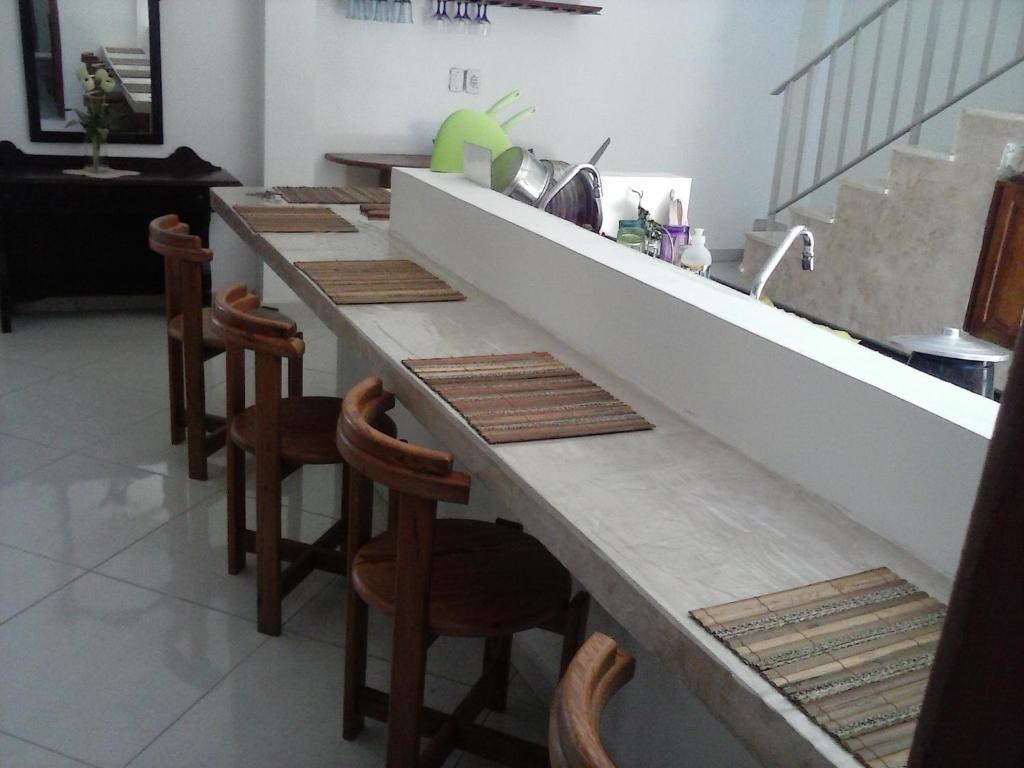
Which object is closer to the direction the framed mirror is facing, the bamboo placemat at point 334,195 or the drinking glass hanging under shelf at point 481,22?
the bamboo placemat

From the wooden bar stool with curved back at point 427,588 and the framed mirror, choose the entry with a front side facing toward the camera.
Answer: the framed mirror

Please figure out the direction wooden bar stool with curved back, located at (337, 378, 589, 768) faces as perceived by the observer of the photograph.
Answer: facing away from the viewer and to the right of the viewer

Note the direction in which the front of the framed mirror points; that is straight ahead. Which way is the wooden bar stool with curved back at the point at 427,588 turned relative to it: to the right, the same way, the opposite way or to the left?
to the left

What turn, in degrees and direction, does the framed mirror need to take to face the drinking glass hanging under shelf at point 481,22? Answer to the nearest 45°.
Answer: approximately 90° to its left

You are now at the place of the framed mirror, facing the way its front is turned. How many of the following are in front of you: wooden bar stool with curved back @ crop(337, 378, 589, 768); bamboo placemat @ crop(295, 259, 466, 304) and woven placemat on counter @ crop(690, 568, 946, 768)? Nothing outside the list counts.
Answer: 3

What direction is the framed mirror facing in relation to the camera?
toward the camera

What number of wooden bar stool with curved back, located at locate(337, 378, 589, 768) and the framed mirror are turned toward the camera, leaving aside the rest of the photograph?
1

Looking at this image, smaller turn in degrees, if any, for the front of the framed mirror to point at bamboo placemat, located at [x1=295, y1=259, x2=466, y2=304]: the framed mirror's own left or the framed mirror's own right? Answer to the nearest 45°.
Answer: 0° — it already faces it

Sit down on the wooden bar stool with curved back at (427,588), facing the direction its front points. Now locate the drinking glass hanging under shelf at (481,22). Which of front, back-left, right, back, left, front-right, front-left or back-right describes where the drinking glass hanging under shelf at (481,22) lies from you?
front-left

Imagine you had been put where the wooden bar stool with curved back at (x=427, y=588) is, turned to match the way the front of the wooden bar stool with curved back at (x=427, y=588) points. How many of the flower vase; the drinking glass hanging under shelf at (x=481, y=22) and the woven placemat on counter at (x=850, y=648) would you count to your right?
1

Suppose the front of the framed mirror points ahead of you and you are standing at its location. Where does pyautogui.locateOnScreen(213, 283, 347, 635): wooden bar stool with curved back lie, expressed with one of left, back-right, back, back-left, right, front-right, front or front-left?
front

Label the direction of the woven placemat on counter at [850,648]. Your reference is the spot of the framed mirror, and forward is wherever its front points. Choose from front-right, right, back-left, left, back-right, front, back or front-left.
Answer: front

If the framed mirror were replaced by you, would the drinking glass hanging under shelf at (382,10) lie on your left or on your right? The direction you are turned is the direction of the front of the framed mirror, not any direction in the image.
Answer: on your left
